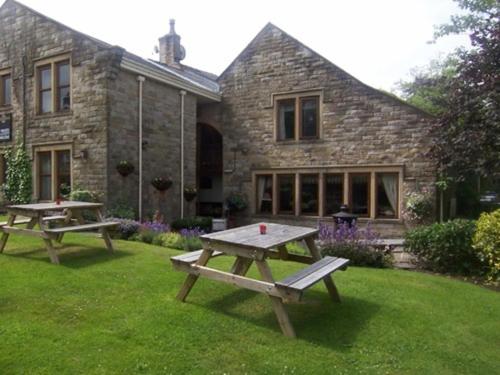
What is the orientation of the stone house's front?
toward the camera

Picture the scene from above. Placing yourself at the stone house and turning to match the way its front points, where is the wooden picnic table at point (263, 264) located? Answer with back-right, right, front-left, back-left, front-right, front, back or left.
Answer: front

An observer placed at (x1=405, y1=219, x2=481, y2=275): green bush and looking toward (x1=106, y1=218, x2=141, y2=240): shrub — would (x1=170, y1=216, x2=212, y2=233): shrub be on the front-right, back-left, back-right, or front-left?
front-right

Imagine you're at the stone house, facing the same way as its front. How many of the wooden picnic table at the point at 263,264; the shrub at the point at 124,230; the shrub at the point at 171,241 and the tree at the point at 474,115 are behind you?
0

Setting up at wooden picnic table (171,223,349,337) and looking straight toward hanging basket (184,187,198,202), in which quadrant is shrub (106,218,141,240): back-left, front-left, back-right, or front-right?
front-left

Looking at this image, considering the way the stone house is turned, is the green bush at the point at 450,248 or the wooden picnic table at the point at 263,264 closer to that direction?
the wooden picnic table

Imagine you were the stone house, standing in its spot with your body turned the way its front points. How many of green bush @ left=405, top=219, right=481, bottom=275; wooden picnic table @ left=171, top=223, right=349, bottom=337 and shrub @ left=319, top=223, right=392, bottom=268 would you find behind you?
0

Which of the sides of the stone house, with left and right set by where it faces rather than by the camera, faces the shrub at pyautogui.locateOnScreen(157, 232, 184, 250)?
front

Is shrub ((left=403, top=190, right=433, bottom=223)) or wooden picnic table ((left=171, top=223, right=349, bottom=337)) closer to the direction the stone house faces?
the wooden picnic table

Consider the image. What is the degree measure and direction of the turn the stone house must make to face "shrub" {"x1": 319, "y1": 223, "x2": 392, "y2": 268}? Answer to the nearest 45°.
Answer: approximately 45° to its left

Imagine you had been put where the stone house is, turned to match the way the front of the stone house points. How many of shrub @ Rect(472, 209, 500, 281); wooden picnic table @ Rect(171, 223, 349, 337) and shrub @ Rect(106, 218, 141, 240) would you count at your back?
0

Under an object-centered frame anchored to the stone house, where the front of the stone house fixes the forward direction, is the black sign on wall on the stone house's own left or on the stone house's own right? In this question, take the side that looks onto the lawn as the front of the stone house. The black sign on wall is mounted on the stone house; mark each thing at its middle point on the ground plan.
on the stone house's own right

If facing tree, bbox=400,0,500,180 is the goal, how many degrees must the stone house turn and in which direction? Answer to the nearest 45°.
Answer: approximately 45° to its left

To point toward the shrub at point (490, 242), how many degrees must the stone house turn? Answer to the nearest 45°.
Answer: approximately 45° to its left

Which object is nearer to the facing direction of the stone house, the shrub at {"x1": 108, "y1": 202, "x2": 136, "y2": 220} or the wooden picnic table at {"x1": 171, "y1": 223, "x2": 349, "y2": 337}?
the wooden picnic table
